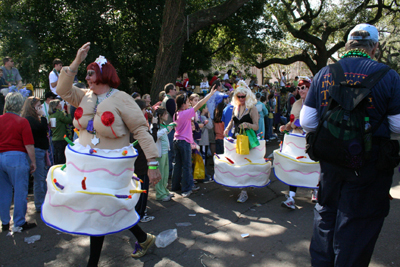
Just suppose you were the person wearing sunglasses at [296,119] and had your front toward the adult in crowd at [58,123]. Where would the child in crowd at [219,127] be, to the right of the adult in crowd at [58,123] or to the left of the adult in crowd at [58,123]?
right

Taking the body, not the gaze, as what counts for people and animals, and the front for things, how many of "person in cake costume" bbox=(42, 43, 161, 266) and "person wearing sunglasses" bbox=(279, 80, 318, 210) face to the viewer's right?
0

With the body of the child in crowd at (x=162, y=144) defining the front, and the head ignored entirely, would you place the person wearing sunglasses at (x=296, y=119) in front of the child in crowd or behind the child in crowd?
in front

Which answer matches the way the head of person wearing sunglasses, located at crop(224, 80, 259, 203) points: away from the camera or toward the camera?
toward the camera

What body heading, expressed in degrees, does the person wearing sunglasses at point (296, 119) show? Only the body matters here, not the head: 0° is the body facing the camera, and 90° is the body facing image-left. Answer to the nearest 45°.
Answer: approximately 45°

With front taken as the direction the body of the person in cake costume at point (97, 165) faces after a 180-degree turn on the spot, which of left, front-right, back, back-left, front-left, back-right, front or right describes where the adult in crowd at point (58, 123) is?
front-left

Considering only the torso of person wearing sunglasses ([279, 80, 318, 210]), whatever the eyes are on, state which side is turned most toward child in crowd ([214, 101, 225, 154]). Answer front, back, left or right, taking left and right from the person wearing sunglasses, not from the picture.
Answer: right

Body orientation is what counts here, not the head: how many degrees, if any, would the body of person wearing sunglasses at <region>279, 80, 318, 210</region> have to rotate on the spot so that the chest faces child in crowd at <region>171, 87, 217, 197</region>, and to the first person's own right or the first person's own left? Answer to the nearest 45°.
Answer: approximately 45° to the first person's own right
